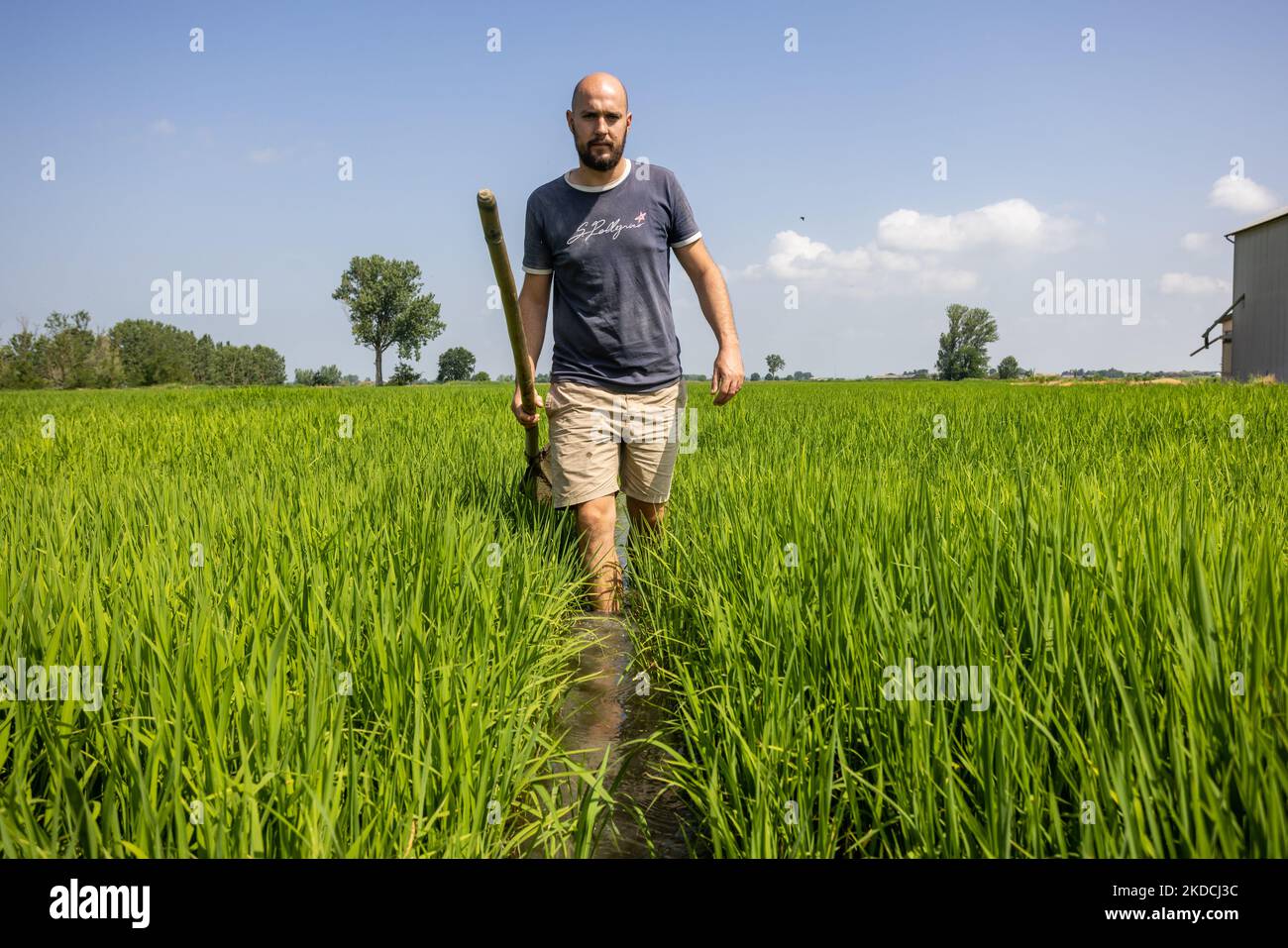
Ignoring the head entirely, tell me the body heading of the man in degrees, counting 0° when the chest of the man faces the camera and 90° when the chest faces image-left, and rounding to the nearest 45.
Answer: approximately 0°

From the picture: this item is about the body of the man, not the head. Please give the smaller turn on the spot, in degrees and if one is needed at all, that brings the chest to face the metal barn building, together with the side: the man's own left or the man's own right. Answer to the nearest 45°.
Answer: approximately 135° to the man's own left
